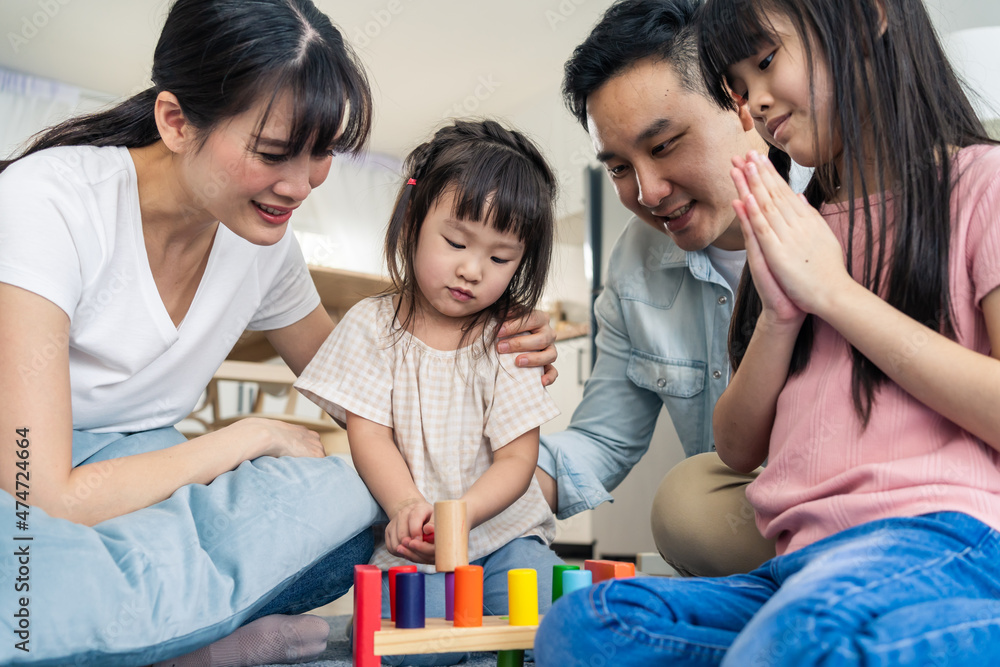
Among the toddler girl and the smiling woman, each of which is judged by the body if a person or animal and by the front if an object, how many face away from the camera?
0

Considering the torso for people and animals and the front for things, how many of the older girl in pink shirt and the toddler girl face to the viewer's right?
0

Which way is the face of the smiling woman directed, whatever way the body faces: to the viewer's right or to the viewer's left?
to the viewer's right

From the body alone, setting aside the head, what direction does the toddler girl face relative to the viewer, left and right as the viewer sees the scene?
facing the viewer

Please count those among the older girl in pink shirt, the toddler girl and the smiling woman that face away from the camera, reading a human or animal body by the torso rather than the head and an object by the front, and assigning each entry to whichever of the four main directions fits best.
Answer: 0

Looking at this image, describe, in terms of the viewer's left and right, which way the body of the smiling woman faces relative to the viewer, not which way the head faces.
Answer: facing the viewer and to the right of the viewer

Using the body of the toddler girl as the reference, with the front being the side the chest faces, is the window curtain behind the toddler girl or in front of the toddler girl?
behind

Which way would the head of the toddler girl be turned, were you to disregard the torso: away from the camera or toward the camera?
toward the camera
